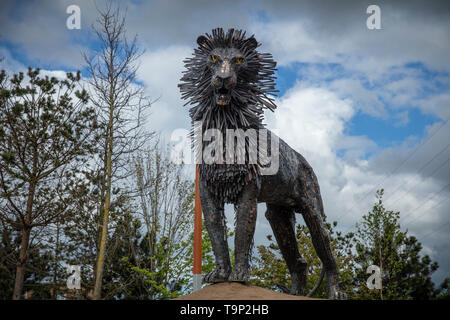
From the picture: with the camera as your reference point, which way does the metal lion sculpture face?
facing the viewer and to the left of the viewer

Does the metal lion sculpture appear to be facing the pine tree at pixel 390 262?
no
